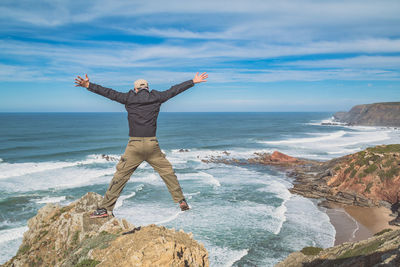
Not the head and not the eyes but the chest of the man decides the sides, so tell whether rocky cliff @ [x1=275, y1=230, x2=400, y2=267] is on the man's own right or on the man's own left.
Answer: on the man's own right

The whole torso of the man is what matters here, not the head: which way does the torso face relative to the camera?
away from the camera
